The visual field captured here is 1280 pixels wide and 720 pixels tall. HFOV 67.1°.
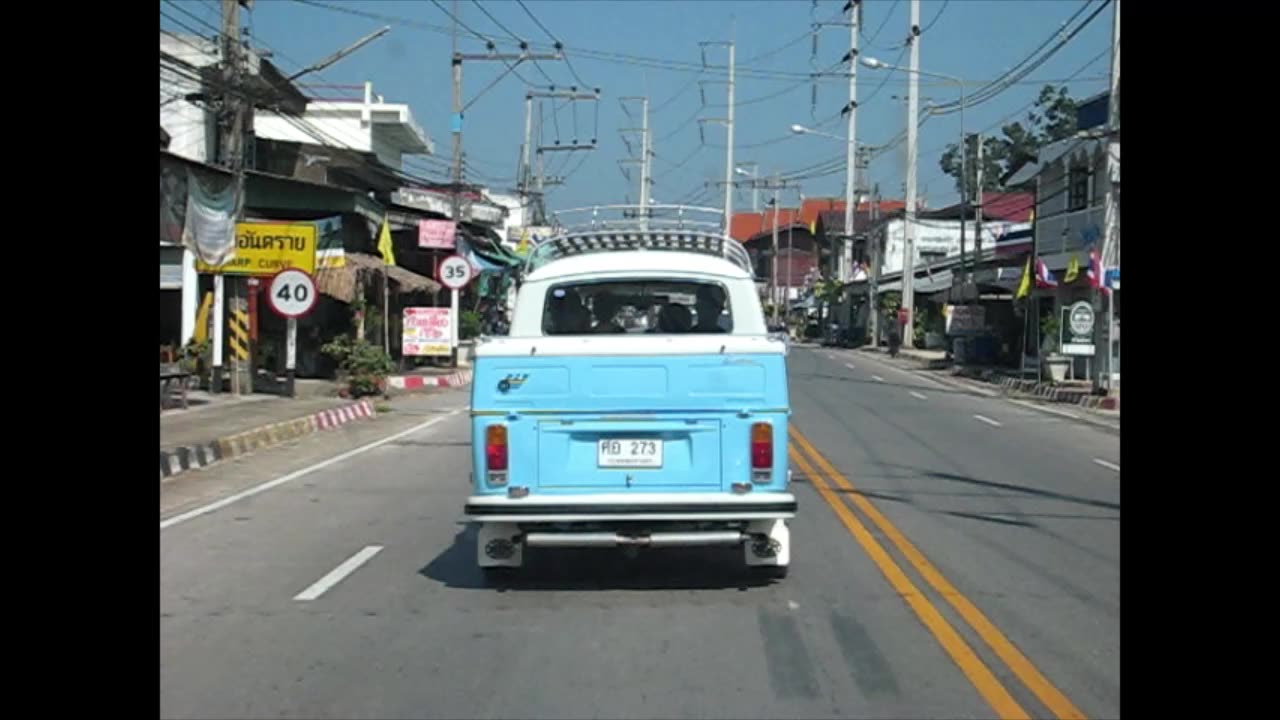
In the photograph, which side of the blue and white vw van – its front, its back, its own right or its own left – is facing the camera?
back

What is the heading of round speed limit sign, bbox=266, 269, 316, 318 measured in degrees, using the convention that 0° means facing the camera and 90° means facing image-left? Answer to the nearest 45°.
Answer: approximately 0°

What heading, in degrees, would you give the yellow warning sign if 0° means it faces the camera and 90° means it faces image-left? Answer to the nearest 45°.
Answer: approximately 0°

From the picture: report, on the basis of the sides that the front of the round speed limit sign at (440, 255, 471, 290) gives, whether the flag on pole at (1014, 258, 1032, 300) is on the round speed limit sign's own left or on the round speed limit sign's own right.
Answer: on the round speed limit sign's own left

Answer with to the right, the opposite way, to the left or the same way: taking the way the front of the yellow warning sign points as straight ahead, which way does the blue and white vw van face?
the opposite way

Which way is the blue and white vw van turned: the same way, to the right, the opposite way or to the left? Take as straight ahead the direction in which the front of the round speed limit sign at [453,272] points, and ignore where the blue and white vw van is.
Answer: the opposite way

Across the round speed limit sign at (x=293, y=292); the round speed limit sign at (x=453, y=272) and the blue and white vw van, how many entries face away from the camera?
1

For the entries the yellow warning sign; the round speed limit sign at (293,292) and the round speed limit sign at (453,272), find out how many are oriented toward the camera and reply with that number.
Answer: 3

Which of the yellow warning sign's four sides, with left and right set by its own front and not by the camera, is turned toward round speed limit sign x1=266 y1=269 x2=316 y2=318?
front

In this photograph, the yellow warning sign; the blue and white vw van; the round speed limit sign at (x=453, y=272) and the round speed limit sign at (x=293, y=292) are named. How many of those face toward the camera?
3

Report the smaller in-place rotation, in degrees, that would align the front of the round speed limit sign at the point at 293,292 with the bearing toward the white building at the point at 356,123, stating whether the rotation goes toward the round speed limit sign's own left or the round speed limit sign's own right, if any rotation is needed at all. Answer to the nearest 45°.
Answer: approximately 180°
